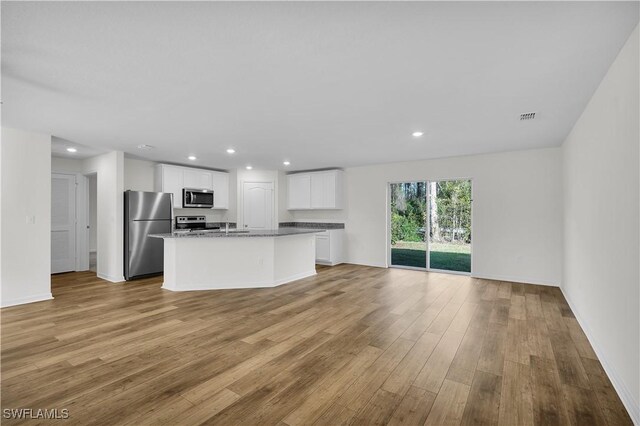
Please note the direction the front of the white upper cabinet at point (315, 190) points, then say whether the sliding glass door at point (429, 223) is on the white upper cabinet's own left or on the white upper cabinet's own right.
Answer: on the white upper cabinet's own left

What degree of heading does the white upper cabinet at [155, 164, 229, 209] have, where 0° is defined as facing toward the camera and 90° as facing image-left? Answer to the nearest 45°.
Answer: approximately 315°

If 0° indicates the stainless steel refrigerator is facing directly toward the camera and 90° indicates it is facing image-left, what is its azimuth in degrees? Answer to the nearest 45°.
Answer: approximately 315°

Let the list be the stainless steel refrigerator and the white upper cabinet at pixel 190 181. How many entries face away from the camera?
0

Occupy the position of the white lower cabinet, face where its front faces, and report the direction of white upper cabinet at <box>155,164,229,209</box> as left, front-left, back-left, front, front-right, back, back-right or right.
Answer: front-right

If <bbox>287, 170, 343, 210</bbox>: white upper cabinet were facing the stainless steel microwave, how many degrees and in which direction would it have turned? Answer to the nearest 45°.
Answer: approximately 45° to its right

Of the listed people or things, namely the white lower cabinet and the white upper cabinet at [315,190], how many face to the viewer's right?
0

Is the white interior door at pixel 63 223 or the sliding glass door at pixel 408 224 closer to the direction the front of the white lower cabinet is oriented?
the white interior door

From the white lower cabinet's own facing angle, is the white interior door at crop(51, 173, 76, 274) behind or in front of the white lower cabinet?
in front
